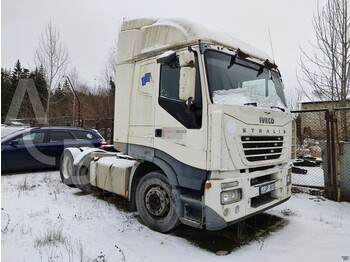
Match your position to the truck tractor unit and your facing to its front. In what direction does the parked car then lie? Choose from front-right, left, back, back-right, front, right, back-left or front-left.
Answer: back

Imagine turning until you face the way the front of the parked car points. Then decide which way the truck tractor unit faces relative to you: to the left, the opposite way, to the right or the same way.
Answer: to the left

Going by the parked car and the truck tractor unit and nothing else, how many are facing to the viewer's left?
1

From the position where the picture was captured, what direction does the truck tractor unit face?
facing the viewer and to the right of the viewer

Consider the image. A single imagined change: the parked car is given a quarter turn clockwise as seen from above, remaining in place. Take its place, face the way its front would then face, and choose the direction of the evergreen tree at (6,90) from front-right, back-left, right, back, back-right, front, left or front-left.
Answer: front

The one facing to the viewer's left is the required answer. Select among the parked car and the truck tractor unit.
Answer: the parked car

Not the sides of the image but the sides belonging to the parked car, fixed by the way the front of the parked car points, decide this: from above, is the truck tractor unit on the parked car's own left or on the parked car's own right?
on the parked car's own left

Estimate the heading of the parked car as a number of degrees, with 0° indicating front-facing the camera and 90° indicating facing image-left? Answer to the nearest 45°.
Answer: approximately 90°

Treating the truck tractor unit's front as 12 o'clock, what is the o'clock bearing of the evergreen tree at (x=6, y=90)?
The evergreen tree is roughly at 6 o'clock from the truck tractor unit.
